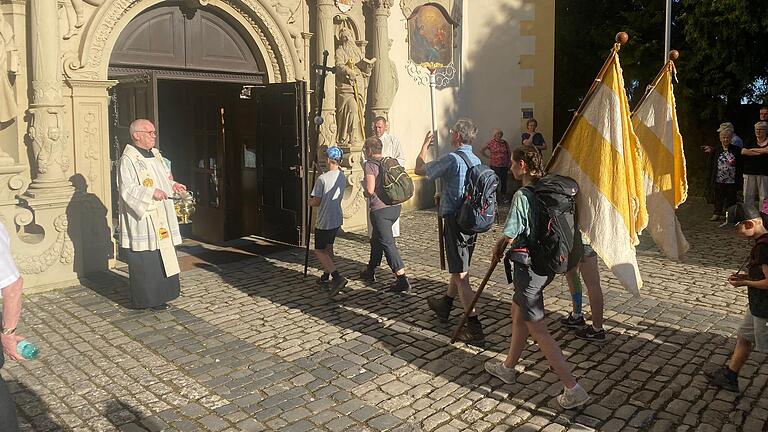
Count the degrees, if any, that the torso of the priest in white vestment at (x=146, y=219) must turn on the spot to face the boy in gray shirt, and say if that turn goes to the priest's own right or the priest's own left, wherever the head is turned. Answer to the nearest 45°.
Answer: approximately 45° to the priest's own left

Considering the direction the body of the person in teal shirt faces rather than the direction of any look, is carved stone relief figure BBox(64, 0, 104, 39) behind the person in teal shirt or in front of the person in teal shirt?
in front

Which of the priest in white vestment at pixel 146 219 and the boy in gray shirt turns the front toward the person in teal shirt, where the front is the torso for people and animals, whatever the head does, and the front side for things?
the priest in white vestment

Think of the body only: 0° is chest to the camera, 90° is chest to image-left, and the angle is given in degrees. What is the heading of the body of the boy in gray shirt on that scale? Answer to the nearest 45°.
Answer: approximately 135°

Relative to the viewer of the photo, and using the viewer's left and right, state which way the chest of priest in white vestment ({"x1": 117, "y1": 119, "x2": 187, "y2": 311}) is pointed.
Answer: facing the viewer and to the right of the viewer

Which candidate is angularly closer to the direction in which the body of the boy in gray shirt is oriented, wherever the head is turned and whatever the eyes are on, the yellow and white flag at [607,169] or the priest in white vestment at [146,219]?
the priest in white vestment

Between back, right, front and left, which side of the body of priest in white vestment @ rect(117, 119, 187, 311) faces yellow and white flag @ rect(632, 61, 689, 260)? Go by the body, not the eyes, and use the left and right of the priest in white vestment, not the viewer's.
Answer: front

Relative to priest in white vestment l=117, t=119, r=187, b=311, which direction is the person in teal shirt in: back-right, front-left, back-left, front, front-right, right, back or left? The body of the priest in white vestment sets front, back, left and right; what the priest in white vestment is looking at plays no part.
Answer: front

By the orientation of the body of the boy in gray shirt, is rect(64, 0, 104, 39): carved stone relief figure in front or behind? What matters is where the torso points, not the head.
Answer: in front

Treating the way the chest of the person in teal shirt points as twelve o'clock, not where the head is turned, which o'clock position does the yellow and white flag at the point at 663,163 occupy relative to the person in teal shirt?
The yellow and white flag is roughly at 4 o'clock from the person in teal shirt.
